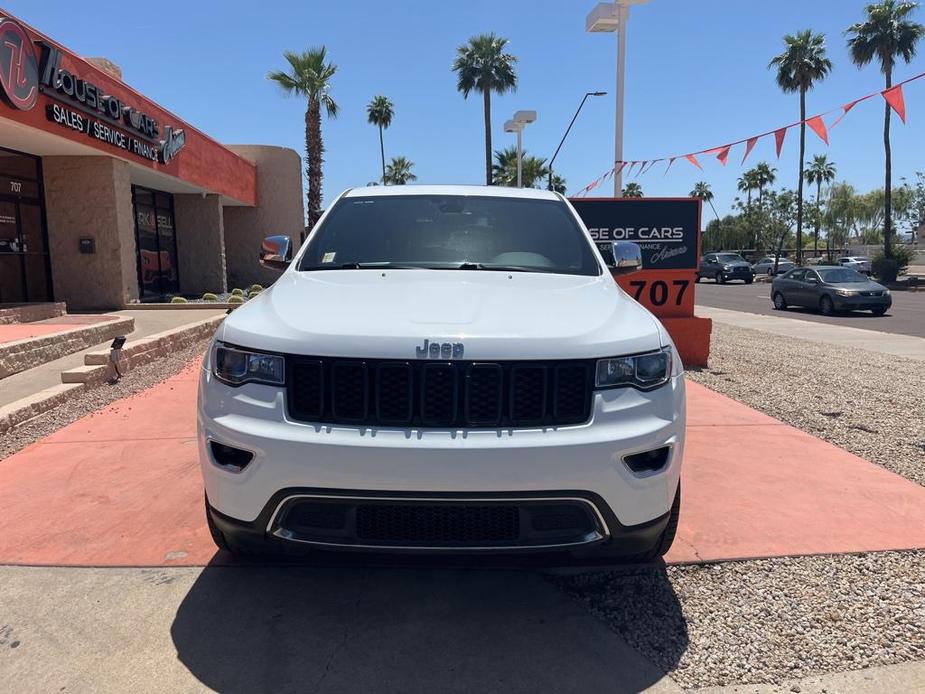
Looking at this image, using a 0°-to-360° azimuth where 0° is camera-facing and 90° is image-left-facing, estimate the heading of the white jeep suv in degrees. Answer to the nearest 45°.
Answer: approximately 0°

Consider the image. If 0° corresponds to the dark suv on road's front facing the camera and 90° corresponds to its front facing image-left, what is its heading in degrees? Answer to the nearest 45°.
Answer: approximately 315°

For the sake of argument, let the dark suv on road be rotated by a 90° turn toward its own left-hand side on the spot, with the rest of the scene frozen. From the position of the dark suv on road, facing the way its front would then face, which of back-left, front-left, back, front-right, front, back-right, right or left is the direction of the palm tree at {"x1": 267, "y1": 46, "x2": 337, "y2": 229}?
back

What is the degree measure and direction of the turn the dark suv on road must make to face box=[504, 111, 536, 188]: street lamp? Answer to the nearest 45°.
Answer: approximately 45° to its right

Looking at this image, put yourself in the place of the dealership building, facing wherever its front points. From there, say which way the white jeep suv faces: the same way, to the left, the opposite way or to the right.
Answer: to the right

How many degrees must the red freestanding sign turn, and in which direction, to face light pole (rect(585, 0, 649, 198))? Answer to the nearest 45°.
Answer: approximately 180°

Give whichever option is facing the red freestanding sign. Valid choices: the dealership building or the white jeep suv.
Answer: the dealership building

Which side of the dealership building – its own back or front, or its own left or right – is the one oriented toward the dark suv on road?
left

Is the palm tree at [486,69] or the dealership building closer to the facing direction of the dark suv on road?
the dealership building

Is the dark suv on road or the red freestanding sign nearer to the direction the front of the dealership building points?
the red freestanding sign

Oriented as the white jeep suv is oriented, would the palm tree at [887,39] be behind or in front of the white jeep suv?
behind

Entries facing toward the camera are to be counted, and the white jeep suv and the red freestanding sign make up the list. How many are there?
2

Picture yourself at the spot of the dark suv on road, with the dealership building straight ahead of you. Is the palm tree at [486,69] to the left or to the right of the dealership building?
right
